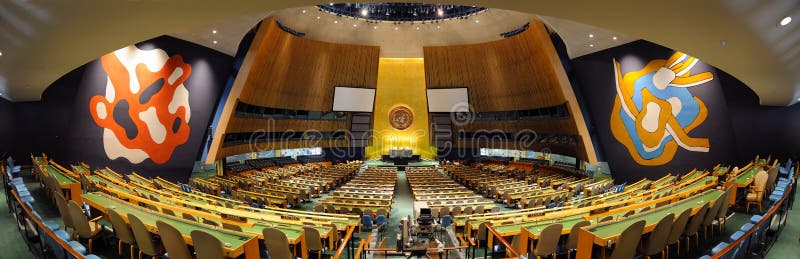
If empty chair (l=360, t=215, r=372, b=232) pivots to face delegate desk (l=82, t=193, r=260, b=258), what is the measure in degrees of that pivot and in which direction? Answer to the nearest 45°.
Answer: approximately 135° to its left

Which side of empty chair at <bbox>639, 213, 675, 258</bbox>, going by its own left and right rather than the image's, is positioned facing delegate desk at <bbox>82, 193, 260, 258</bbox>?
left

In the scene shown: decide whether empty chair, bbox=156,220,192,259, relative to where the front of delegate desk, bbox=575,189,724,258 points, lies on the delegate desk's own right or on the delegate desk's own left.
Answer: on the delegate desk's own left

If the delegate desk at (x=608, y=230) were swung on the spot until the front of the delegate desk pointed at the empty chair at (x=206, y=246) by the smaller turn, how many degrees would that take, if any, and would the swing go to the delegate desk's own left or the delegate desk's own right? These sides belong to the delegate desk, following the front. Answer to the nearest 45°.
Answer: approximately 90° to the delegate desk's own left

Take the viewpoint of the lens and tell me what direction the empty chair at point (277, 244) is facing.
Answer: facing away from the viewer and to the right of the viewer

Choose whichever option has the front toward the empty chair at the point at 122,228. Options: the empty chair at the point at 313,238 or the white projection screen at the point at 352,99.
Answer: the white projection screen

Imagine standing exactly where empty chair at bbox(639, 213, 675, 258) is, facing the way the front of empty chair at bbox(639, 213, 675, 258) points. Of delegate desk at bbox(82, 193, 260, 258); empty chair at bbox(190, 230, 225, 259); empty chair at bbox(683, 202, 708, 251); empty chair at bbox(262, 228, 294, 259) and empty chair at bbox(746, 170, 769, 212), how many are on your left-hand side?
3

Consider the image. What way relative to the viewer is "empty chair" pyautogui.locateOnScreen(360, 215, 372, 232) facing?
away from the camera

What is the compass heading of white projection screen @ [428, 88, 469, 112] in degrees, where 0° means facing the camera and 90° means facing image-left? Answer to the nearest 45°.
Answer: approximately 0°

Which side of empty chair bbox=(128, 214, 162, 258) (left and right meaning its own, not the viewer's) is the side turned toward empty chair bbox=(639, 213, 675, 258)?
right

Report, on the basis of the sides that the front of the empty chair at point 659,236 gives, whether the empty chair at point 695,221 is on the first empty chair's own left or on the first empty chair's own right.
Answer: on the first empty chair's own right

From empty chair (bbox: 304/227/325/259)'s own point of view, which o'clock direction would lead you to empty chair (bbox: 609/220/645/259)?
empty chair (bbox: 609/220/645/259) is roughly at 3 o'clock from empty chair (bbox: 304/227/325/259).

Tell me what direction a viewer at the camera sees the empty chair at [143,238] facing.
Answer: facing away from the viewer and to the right of the viewer

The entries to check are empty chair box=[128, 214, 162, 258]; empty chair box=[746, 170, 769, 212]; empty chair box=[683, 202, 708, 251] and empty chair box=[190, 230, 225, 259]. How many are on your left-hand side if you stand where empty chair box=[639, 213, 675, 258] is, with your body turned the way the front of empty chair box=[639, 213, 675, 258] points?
2

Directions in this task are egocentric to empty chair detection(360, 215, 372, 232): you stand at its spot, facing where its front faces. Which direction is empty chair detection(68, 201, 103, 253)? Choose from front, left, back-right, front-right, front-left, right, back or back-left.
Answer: back-left
